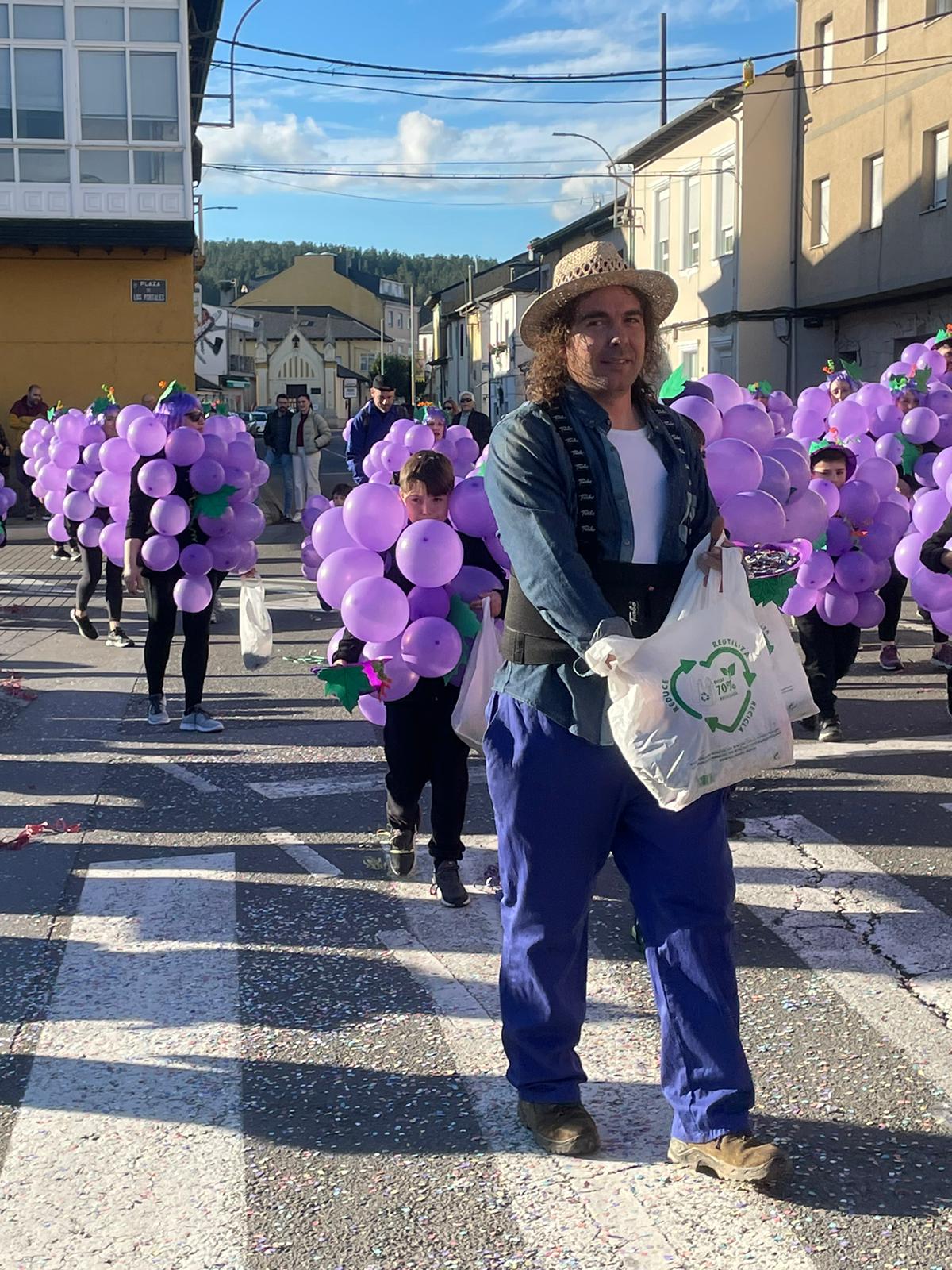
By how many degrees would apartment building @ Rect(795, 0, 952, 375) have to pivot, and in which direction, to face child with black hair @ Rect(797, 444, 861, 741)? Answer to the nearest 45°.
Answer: approximately 45° to its left

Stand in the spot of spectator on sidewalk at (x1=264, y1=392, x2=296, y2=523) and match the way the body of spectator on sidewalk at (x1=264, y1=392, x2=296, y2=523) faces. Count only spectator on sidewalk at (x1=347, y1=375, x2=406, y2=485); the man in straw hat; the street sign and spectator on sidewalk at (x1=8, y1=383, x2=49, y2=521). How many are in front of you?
2

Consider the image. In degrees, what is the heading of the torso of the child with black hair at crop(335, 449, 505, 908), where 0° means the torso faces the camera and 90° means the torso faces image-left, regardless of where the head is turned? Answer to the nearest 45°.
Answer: approximately 0°

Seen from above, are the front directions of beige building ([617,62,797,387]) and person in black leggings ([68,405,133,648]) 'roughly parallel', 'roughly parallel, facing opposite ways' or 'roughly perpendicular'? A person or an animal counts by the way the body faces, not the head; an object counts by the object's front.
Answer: roughly perpendicular

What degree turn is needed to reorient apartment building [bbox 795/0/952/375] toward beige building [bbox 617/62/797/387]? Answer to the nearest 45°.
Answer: approximately 90° to its right

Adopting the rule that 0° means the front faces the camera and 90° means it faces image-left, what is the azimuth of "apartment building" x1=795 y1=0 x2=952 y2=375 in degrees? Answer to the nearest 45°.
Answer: approximately 45°

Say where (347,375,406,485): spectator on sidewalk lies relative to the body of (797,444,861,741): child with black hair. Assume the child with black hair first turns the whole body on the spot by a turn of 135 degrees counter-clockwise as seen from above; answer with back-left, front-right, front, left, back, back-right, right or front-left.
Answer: left

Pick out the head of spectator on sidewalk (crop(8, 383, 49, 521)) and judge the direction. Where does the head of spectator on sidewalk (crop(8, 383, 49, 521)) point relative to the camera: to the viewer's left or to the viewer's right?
to the viewer's right
